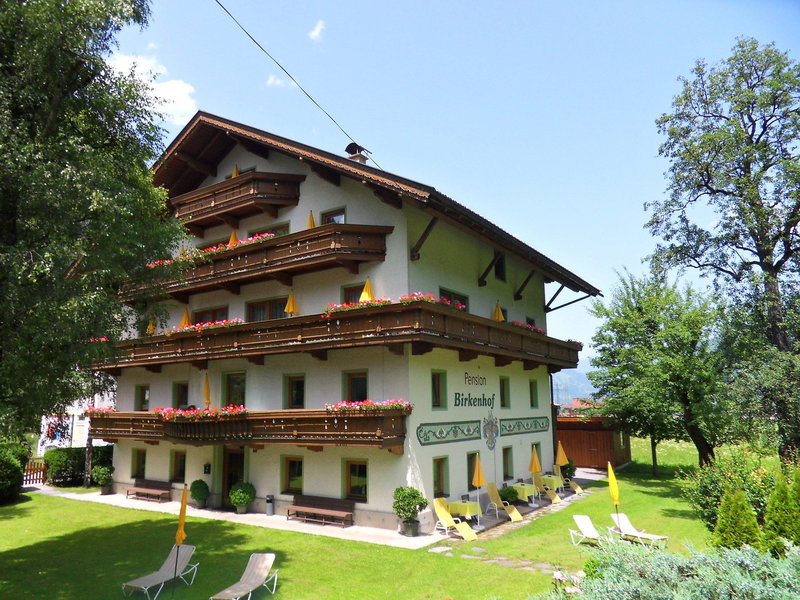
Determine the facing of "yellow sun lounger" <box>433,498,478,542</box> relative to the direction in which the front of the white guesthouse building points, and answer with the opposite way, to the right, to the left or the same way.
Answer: to the left

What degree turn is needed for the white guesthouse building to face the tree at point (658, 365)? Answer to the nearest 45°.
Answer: approximately 135° to its left

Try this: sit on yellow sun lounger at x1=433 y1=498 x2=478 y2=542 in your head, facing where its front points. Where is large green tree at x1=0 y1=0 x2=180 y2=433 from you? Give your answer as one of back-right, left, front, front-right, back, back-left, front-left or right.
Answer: right

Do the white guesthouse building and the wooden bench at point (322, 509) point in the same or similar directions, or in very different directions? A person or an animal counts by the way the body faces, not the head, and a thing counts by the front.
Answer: same or similar directions

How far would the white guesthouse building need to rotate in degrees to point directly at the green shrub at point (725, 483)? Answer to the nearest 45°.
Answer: approximately 90° to its left

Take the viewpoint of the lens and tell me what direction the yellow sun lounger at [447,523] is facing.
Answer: facing the viewer and to the right of the viewer

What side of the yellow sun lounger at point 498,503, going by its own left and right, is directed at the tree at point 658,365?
left

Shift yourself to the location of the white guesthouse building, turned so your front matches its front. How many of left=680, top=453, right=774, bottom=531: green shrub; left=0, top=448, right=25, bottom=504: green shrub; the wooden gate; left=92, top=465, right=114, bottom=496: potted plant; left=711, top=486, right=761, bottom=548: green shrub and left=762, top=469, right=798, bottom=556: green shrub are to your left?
3

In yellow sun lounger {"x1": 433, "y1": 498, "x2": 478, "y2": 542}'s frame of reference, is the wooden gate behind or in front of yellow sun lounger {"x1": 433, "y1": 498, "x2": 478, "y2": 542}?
behind

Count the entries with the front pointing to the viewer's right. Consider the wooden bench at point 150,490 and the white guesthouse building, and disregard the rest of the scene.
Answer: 0

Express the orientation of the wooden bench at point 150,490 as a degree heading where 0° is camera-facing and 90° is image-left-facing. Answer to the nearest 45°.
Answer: approximately 45°

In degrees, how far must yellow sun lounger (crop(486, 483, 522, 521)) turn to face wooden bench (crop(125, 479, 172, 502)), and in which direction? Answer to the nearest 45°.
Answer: approximately 135° to its right

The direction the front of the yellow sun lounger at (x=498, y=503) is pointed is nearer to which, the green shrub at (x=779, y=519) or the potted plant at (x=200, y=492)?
the green shrub

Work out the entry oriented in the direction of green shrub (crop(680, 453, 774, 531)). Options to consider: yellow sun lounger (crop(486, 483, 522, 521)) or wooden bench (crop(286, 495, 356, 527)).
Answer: the yellow sun lounger

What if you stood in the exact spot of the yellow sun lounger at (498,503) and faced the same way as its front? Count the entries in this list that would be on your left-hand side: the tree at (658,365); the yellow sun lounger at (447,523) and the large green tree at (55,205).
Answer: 1

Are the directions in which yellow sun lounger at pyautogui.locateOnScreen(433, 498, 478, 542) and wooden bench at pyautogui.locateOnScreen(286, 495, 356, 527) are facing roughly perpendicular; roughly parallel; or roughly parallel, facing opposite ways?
roughly perpendicular

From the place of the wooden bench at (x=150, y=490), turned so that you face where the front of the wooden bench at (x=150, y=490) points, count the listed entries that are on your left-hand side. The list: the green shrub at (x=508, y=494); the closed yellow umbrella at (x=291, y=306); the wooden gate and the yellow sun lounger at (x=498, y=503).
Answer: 3

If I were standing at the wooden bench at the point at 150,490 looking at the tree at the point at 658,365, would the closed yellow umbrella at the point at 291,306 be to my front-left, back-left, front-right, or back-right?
front-right

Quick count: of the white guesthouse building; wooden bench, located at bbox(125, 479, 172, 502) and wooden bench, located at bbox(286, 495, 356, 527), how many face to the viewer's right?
0

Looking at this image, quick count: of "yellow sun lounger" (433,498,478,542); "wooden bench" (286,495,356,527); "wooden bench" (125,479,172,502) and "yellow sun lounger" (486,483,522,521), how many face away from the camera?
0

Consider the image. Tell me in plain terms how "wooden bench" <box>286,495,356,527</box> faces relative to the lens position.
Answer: facing the viewer and to the left of the viewer

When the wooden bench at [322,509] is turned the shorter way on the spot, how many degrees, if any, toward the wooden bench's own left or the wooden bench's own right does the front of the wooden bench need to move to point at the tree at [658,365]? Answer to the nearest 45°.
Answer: approximately 135° to the wooden bench's own left

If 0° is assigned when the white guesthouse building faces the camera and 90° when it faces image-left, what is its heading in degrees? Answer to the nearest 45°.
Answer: approximately 45°
